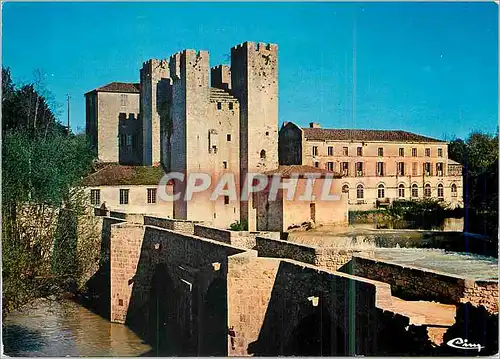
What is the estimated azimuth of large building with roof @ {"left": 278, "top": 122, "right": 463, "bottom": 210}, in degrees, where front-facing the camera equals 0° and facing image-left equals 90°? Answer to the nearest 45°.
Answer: approximately 0°

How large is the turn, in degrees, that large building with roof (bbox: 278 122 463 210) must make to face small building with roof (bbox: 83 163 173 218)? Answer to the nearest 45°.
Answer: approximately 45° to its right

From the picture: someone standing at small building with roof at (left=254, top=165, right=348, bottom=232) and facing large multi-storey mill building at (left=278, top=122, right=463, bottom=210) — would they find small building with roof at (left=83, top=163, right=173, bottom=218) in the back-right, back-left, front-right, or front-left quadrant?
back-left

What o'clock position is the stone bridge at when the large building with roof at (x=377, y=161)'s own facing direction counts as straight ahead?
The stone bridge is roughly at 12 o'clock from the large building with roof.

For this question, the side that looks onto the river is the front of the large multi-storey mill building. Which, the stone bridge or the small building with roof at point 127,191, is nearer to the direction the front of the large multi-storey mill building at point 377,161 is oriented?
the stone bridge
